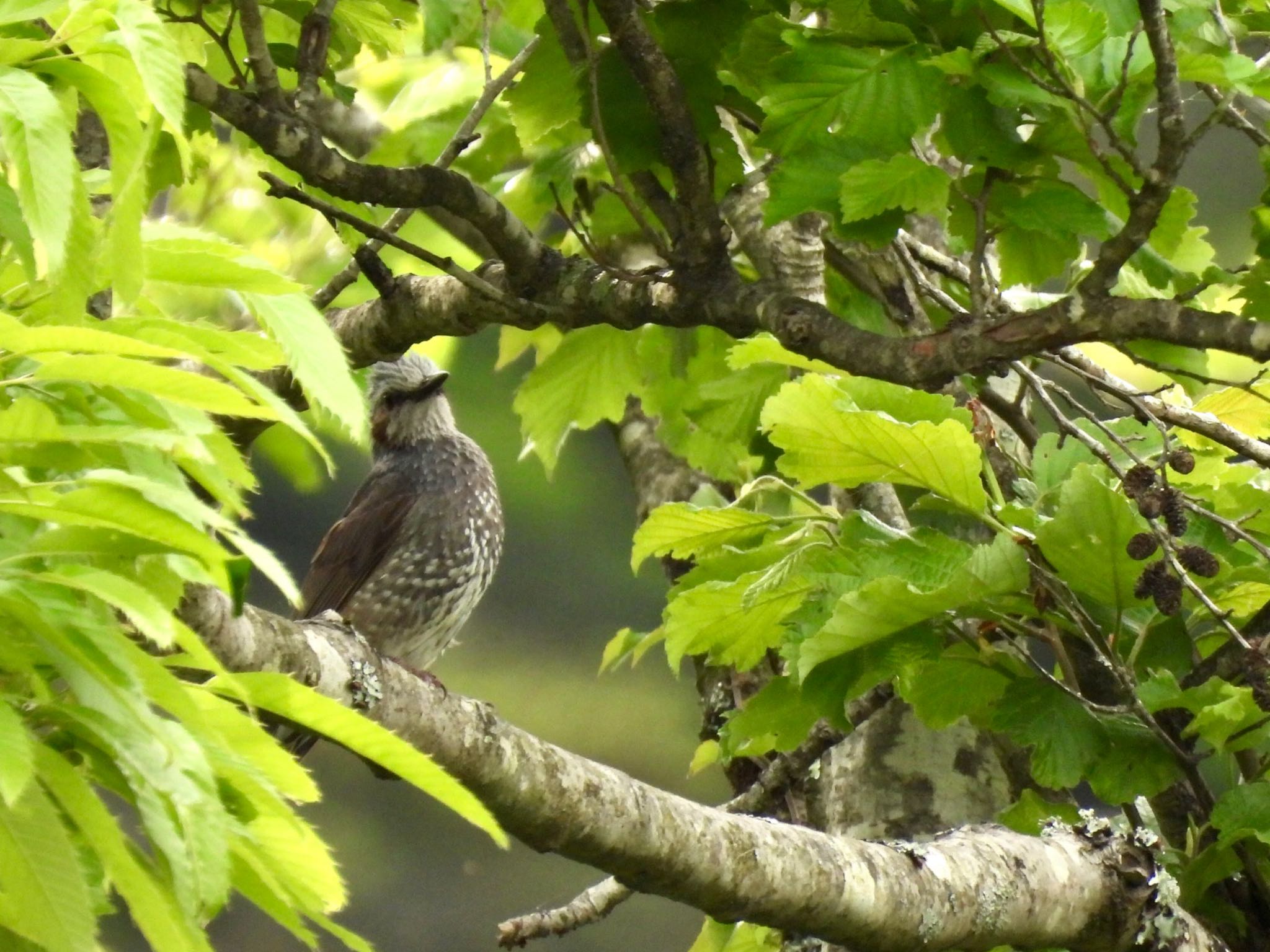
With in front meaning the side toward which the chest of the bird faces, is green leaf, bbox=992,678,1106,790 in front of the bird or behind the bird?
in front

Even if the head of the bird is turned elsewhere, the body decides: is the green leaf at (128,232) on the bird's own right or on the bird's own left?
on the bird's own right

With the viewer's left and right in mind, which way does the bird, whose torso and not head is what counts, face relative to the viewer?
facing the viewer and to the right of the viewer

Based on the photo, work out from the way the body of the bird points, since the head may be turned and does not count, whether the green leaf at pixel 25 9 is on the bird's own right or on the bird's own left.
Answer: on the bird's own right

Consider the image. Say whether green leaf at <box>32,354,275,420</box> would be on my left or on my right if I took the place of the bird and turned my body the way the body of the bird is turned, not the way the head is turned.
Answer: on my right
